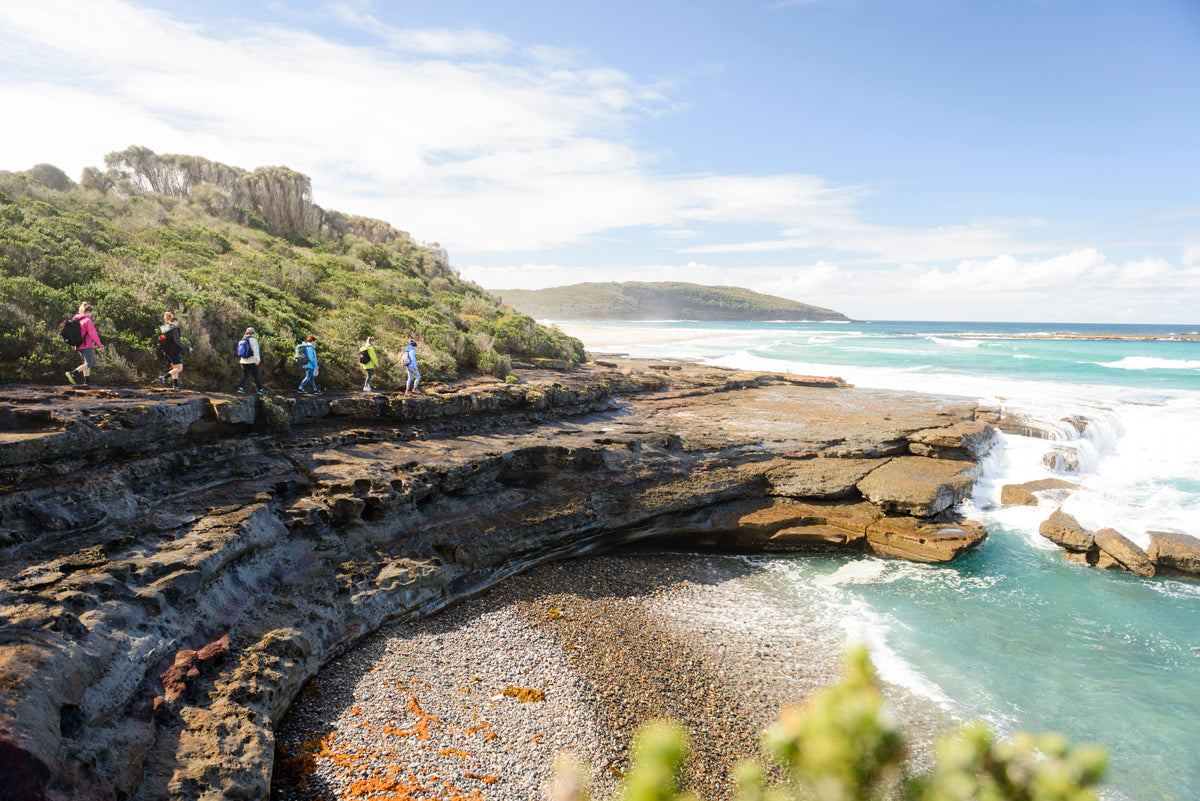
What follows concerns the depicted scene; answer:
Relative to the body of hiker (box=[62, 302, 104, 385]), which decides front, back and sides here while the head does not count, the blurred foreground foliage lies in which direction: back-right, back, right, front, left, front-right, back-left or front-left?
right

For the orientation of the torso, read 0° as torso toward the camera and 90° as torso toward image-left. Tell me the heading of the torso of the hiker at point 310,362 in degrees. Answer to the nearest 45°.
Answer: approximately 270°

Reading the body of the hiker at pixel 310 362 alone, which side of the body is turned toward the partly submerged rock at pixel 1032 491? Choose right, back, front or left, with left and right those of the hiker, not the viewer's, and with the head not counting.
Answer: front

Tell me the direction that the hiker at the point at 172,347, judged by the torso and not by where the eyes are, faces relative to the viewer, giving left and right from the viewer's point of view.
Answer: facing to the right of the viewer

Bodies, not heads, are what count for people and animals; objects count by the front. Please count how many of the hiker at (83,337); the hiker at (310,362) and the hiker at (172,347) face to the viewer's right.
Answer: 3

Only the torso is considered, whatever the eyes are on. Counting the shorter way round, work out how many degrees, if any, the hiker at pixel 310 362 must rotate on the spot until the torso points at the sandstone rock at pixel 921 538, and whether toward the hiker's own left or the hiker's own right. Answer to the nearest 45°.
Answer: approximately 45° to the hiker's own right

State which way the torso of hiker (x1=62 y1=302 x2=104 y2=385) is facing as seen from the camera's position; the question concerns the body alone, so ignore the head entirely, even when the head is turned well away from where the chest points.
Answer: to the viewer's right

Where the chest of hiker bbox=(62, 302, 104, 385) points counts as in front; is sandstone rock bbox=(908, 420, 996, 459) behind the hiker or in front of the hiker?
in front

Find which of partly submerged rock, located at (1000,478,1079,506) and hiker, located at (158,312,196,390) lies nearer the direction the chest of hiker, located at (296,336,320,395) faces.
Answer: the partly submerged rock

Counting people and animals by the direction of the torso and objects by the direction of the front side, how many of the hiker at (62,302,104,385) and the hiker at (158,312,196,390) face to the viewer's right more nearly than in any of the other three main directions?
2

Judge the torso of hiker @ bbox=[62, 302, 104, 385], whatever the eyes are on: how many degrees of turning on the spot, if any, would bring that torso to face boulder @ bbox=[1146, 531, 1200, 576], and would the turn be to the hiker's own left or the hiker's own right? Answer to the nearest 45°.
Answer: approximately 45° to the hiker's own right
